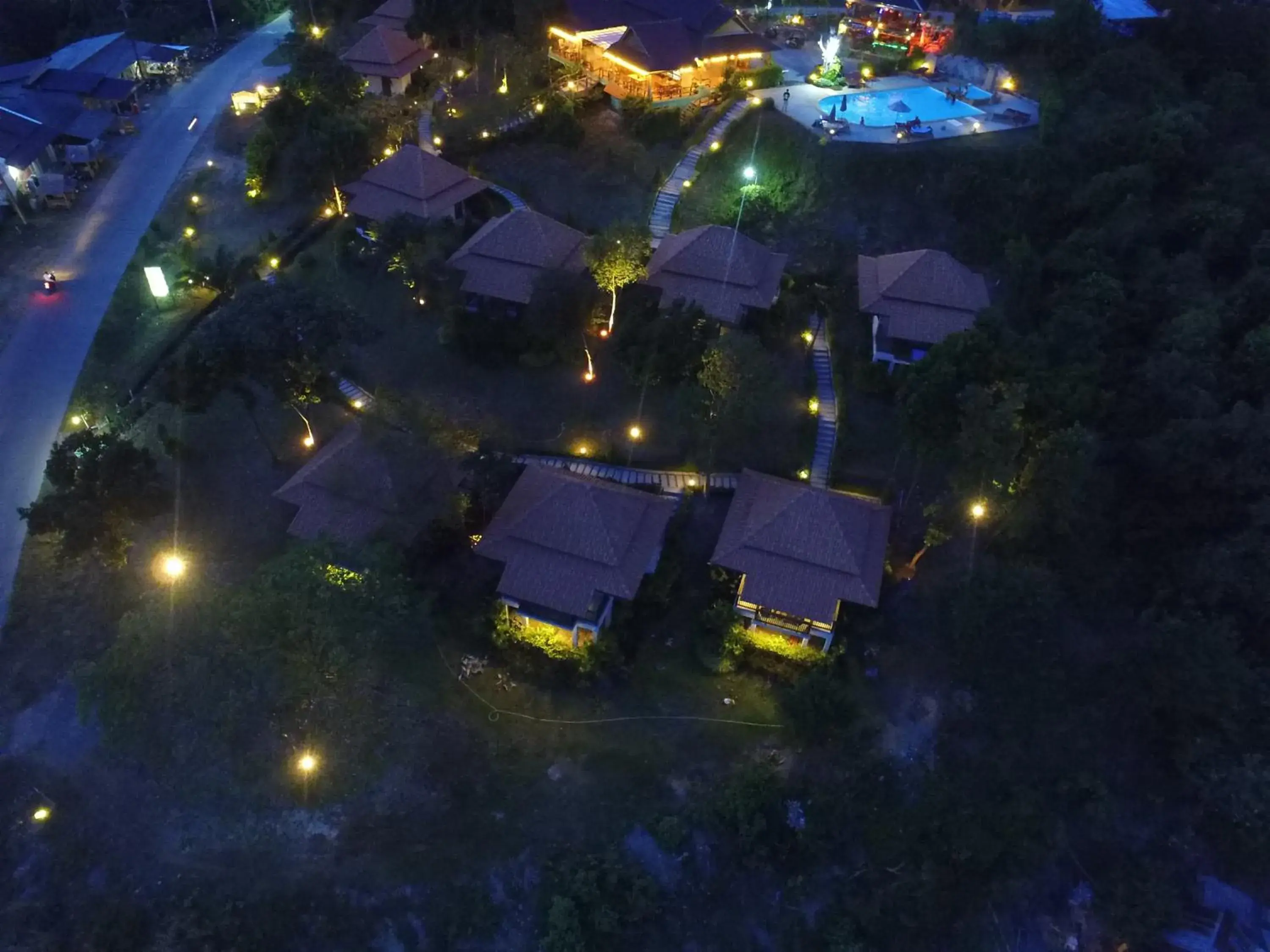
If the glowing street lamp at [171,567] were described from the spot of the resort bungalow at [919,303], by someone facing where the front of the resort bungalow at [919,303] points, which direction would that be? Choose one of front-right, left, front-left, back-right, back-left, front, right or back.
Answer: front-right

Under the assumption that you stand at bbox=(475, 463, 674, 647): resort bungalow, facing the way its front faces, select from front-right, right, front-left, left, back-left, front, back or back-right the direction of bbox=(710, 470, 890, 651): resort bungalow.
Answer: left

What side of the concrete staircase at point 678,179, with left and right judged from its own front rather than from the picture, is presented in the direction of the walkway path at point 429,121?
right

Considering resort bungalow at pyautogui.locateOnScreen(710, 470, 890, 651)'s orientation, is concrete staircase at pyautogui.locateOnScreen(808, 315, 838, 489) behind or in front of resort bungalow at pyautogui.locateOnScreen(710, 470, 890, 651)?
behind

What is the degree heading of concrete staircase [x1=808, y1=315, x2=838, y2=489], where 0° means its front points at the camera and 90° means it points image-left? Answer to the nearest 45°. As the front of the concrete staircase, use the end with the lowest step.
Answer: approximately 0°

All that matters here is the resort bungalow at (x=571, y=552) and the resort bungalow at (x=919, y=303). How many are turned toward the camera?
2

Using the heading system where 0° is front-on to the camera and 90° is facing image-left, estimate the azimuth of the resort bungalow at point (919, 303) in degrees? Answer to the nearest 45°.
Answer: approximately 0°

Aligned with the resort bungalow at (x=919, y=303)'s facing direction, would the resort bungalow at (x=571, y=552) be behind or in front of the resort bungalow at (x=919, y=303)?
in front

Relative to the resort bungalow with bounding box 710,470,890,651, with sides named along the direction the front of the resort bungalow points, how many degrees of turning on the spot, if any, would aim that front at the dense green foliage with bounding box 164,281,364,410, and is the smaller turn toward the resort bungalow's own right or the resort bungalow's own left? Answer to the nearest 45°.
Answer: approximately 90° to the resort bungalow's own right
